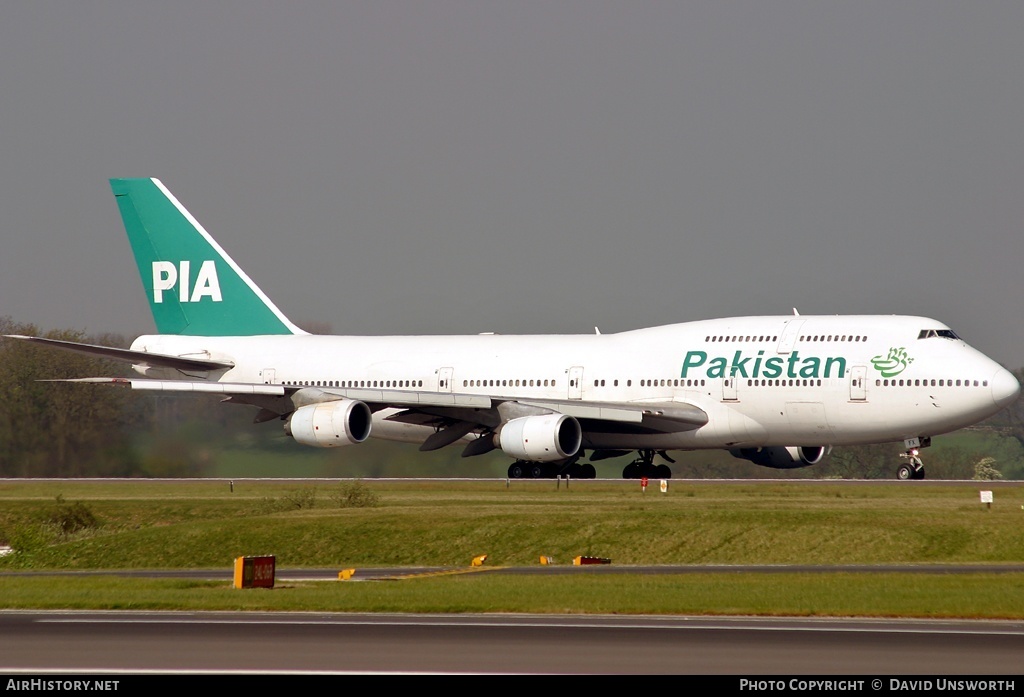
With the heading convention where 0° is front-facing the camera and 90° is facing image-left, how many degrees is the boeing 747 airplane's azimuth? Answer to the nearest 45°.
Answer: approximately 315°

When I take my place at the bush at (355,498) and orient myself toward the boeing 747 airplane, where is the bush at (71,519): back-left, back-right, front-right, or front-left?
back-left

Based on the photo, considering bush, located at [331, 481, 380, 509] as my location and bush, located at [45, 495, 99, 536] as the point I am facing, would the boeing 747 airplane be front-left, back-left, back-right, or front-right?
back-right
